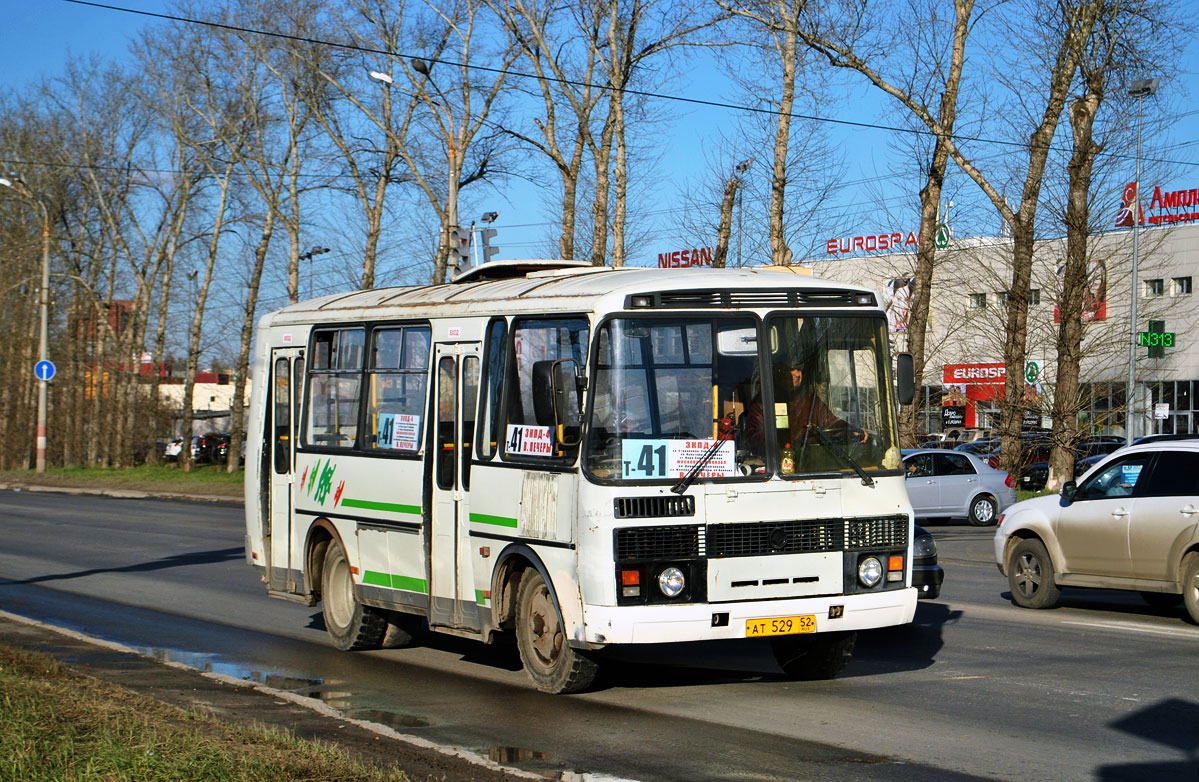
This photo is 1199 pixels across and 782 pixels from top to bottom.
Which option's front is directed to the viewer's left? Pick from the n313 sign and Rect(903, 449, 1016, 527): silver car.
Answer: the silver car

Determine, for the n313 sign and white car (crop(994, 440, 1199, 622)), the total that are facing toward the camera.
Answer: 1

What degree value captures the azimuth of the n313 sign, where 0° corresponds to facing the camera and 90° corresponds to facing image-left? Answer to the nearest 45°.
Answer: approximately 0°

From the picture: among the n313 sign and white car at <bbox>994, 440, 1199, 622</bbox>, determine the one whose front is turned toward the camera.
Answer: the n313 sign

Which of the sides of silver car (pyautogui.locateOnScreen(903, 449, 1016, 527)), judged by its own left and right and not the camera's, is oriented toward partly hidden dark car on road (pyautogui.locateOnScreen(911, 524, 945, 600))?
left

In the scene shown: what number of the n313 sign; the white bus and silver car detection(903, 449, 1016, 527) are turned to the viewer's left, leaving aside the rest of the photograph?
1

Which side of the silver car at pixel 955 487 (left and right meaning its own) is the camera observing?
left

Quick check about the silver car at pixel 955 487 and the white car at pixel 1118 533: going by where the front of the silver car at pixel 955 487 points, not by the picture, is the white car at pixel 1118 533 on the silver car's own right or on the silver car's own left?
on the silver car's own left

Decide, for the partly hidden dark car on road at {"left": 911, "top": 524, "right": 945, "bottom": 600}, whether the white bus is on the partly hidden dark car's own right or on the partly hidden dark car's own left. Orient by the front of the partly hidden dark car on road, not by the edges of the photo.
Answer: on the partly hidden dark car's own right

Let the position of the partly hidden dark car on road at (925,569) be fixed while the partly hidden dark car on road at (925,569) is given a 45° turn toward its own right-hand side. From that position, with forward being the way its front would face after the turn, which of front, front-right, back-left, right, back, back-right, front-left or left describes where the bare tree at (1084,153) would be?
back

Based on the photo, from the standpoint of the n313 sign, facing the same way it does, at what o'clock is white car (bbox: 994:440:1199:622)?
The white car is roughly at 12 o'clock from the n313 sign.

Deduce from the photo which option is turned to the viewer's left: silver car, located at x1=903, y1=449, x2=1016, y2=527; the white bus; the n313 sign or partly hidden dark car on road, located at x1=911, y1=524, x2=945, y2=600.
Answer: the silver car

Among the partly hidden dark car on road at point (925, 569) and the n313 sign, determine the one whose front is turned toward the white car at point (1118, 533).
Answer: the n313 sign
